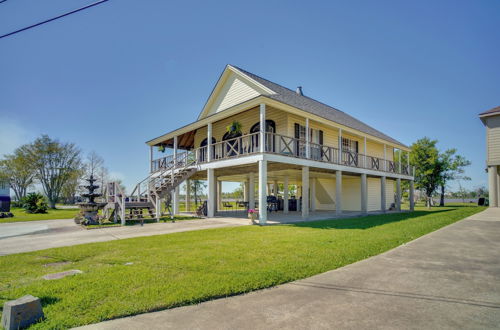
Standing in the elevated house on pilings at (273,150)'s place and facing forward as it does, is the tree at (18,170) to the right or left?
on its right

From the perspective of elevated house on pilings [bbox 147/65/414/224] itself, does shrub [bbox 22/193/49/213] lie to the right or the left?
on its right

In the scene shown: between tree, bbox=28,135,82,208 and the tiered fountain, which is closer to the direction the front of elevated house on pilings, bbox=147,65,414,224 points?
the tiered fountain
